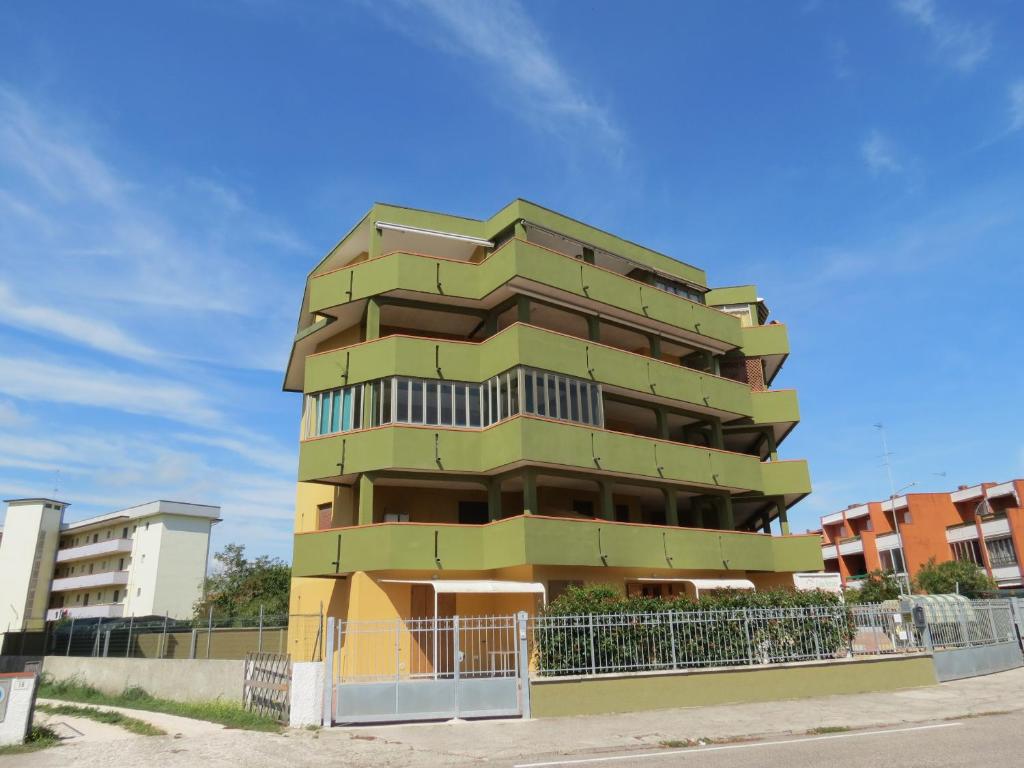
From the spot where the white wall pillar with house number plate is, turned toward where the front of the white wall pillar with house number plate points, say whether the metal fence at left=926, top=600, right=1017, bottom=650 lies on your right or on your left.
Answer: on your left

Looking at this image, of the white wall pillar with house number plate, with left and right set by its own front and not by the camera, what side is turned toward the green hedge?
left

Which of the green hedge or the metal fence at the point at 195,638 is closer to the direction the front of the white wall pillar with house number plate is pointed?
the green hedge

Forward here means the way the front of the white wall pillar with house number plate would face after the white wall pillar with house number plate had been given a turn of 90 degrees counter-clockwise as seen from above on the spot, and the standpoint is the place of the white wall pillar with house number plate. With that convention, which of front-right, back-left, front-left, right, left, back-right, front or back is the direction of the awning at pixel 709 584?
front

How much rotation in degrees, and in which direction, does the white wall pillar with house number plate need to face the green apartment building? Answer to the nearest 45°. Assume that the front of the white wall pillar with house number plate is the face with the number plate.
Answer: approximately 90° to its left

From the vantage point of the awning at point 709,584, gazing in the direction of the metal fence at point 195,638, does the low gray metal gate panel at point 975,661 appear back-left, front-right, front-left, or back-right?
back-left

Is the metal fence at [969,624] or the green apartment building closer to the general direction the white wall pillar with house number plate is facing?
the metal fence

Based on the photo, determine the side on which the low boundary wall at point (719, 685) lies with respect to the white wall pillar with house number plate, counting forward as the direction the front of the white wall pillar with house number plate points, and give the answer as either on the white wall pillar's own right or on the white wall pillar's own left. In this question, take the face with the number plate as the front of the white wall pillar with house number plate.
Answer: on the white wall pillar's own left

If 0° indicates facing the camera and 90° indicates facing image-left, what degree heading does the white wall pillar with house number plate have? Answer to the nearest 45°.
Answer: approximately 0°

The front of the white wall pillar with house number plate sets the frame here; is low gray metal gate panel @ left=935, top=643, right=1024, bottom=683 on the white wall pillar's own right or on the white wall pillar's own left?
on the white wall pillar's own left

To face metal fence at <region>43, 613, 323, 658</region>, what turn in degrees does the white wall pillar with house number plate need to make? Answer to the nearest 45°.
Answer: approximately 180°

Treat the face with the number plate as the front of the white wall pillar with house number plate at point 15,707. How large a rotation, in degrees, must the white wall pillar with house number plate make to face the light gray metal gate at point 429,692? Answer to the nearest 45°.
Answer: approximately 90° to its left
